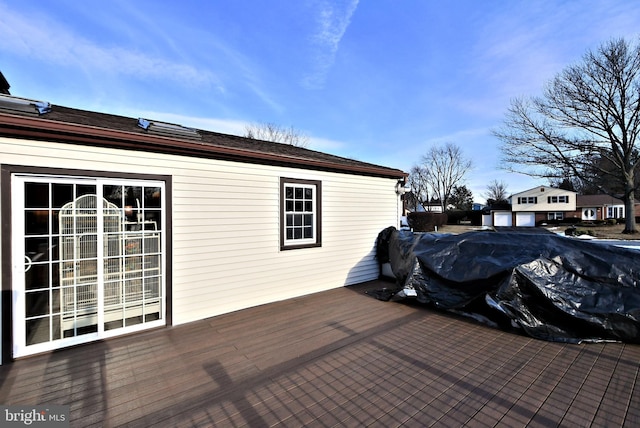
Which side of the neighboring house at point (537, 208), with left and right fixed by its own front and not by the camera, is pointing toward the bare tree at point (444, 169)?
right

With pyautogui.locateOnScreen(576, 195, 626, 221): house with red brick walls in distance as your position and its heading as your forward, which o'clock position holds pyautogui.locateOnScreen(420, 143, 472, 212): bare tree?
The bare tree is roughly at 2 o'clock from the house with red brick walls in distance.

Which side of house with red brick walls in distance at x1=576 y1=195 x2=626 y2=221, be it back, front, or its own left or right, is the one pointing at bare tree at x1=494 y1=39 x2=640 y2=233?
front

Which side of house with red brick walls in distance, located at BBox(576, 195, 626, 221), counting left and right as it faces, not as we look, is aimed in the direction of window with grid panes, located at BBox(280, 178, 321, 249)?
front

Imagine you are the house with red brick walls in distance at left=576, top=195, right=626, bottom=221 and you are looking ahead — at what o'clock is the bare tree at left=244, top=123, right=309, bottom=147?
The bare tree is roughly at 1 o'clock from the house with red brick walls in distance.

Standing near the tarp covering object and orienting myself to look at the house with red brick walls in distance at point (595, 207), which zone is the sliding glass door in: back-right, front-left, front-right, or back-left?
back-left

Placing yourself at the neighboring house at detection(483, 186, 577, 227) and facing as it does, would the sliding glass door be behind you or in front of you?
in front

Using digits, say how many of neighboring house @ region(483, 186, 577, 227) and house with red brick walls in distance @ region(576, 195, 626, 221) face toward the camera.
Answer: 2

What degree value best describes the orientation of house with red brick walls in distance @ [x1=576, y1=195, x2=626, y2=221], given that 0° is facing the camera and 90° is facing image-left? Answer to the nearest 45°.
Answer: approximately 0°

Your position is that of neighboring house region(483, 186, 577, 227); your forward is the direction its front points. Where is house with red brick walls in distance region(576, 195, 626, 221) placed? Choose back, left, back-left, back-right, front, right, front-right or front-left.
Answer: back-left

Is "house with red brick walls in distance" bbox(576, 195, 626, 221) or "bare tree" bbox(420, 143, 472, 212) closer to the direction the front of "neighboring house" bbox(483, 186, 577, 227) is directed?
the bare tree
